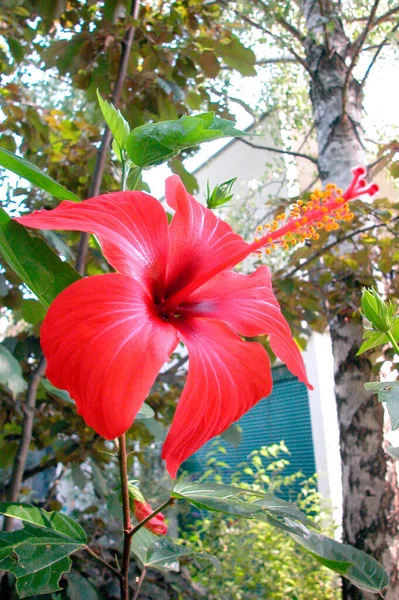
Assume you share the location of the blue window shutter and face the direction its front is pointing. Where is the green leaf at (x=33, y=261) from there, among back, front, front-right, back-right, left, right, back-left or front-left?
front

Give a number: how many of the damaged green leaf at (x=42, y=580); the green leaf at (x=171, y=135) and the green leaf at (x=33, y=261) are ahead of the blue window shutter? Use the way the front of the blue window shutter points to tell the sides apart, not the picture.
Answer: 3

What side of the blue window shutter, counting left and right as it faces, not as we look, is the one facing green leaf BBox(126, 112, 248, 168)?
front

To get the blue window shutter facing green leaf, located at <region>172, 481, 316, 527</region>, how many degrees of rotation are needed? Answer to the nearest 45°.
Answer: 0° — it already faces it

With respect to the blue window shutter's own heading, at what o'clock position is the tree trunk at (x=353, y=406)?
The tree trunk is roughly at 12 o'clock from the blue window shutter.

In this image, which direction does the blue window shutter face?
toward the camera

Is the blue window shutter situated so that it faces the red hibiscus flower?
yes

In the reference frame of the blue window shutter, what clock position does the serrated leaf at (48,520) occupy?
The serrated leaf is roughly at 12 o'clock from the blue window shutter.

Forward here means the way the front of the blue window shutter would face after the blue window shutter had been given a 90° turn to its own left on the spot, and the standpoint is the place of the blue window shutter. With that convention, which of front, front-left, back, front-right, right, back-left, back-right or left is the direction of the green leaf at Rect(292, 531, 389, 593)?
right

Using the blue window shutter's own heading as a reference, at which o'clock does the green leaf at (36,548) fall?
The green leaf is roughly at 12 o'clock from the blue window shutter.

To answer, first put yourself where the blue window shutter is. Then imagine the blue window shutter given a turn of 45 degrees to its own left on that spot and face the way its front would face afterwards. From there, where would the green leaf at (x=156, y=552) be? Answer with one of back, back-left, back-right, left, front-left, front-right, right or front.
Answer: front-right
